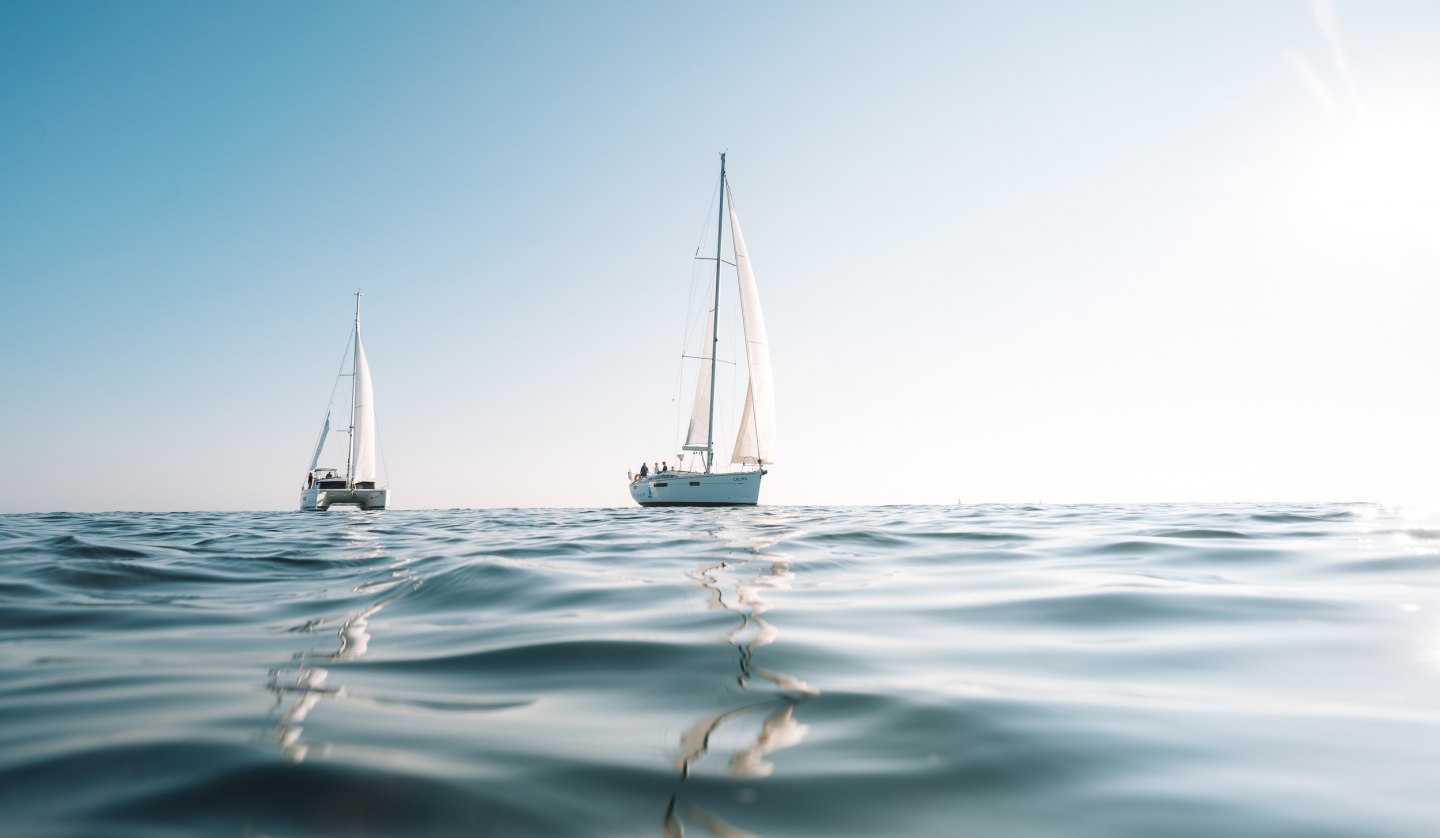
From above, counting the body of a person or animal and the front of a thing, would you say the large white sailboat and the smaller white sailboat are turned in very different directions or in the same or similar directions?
same or similar directions

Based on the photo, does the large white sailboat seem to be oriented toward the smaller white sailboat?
no
